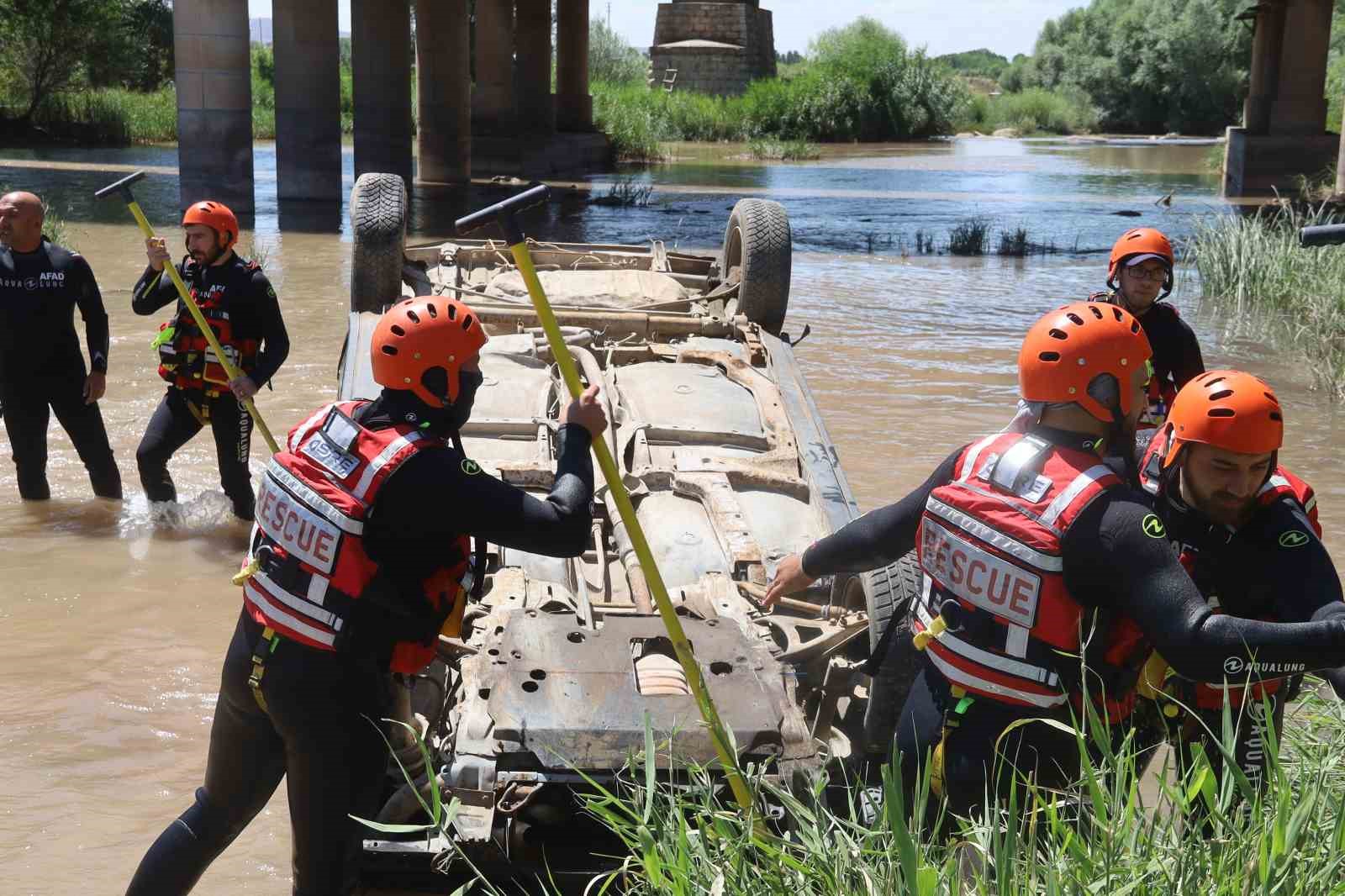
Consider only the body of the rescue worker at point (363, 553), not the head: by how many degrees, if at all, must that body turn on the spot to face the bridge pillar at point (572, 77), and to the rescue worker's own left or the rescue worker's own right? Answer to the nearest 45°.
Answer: approximately 45° to the rescue worker's own left

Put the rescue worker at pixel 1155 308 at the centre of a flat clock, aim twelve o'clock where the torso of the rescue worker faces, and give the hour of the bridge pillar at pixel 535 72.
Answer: The bridge pillar is roughly at 5 o'clock from the rescue worker.

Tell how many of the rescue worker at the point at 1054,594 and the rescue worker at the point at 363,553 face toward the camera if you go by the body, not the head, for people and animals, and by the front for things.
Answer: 0

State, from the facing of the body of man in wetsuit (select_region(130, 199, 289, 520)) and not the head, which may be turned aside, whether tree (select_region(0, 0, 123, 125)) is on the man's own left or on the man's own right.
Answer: on the man's own right

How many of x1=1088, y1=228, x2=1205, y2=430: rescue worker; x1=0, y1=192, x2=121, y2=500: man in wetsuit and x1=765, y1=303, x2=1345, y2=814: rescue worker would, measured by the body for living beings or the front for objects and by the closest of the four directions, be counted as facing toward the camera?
2

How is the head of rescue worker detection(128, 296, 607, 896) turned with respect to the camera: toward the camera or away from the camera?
away from the camera

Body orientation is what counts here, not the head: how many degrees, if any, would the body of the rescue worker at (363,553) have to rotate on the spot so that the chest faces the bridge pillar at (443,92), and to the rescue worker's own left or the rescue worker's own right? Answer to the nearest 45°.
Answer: approximately 45° to the rescue worker's own left

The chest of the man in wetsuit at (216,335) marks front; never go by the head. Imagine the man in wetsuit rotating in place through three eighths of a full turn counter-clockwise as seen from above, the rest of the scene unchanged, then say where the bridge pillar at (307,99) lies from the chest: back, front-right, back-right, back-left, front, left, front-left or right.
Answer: left

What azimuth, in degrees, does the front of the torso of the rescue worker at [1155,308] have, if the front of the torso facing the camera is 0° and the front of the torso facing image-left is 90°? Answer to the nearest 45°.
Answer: approximately 0°

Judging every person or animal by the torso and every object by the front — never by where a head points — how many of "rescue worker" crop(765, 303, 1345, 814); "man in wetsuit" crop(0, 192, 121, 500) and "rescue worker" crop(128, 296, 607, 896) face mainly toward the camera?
1

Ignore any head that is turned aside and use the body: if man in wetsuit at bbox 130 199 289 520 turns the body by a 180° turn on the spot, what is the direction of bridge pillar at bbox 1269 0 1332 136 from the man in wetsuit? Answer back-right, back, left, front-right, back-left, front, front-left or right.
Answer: front

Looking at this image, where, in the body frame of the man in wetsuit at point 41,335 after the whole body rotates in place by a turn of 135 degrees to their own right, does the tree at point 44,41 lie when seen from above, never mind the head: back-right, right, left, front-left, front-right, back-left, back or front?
front-right

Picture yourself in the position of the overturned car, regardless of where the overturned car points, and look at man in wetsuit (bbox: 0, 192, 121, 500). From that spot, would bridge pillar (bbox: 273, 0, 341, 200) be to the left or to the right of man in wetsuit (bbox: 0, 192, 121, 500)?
right

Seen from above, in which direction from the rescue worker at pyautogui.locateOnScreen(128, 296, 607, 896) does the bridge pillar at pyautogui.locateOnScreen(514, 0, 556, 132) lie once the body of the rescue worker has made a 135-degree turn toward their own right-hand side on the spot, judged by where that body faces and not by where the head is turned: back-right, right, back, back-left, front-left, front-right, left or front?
back
